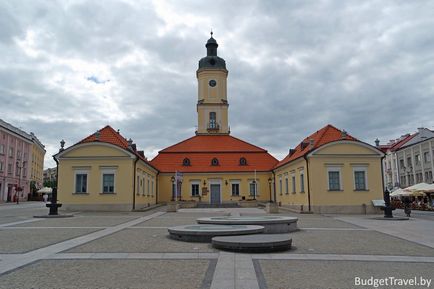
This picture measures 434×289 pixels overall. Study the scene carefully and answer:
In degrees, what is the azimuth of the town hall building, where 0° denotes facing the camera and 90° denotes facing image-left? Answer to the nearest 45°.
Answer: approximately 0°
